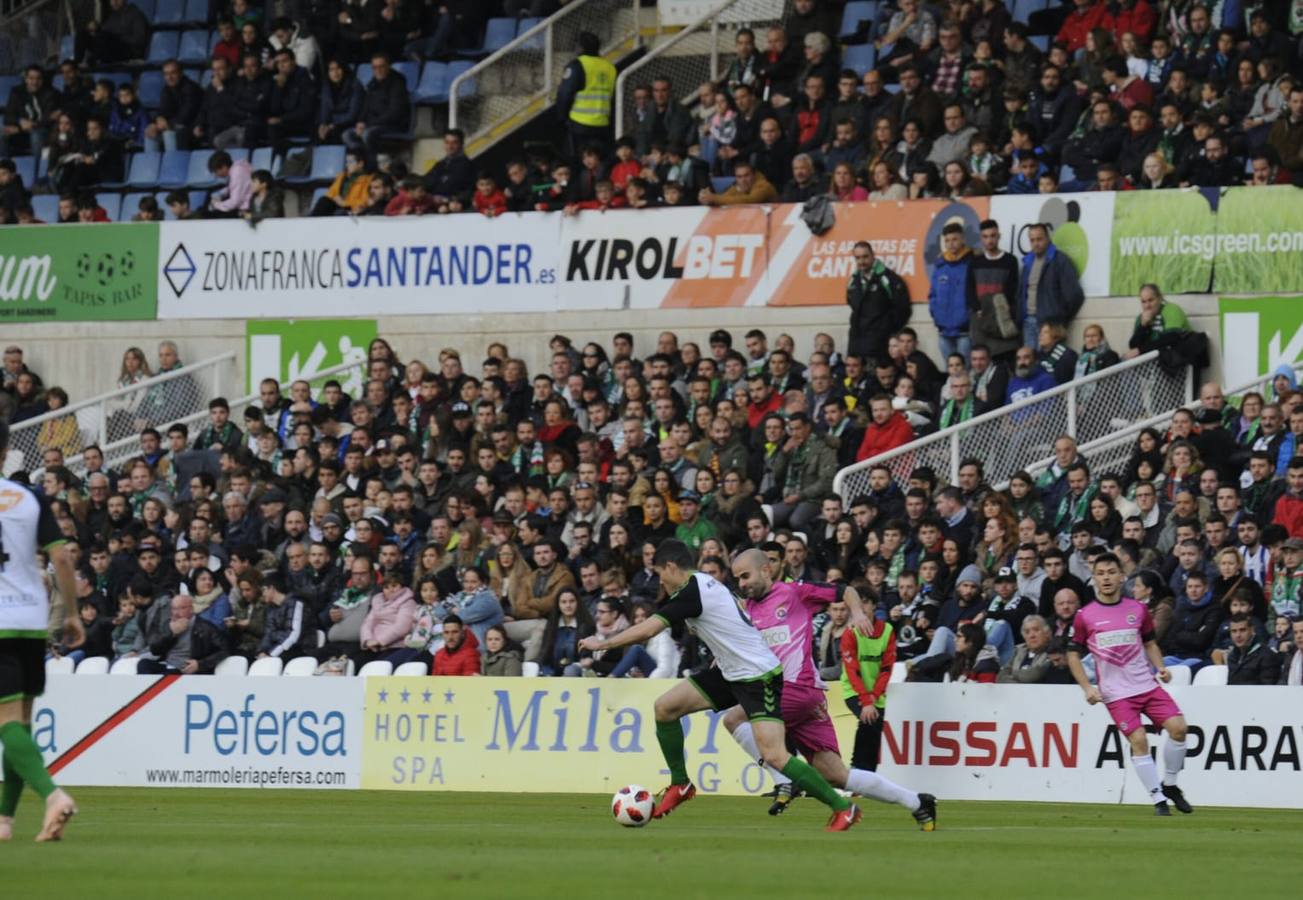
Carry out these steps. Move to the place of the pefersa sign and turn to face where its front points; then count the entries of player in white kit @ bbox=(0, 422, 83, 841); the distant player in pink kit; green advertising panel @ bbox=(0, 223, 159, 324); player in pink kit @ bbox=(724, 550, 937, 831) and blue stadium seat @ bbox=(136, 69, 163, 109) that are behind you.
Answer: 2

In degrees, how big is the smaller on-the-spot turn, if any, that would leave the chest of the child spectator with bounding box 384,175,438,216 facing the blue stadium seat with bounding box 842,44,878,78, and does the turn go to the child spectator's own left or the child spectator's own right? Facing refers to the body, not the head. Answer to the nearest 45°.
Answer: approximately 90° to the child spectator's own left

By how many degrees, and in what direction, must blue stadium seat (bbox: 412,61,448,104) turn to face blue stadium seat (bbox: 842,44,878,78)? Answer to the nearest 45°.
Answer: approximately 90° to its left

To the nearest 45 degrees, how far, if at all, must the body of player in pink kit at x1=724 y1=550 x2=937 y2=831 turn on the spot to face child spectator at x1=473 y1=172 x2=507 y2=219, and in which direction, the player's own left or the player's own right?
approximately 135° to the player's own right

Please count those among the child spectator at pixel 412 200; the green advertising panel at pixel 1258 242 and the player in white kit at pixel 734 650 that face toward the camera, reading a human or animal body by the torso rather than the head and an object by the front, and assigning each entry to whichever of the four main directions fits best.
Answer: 2

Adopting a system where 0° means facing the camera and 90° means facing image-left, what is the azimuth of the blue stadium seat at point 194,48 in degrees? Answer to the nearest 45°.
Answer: approximately 0°

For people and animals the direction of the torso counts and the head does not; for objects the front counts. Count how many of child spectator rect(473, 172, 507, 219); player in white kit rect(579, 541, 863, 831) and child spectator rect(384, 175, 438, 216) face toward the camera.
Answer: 2

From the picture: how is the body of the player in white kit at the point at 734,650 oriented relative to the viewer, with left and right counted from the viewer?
facing to the left of the viewer

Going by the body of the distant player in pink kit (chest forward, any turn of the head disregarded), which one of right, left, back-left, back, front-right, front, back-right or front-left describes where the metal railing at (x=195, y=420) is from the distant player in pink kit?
back-right
